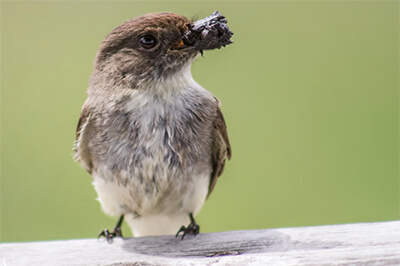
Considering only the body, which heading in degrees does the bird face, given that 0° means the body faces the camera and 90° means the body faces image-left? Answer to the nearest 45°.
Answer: approximately 0°
